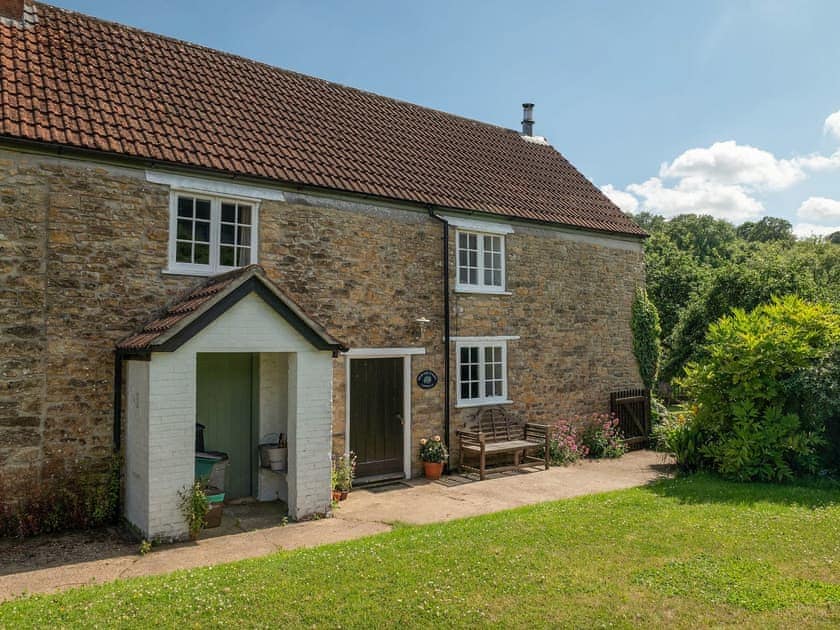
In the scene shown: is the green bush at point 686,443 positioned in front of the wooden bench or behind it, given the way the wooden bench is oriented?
in front

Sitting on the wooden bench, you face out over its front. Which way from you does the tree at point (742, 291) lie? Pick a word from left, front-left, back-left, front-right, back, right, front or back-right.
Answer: left

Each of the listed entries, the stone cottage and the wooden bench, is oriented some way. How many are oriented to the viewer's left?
0

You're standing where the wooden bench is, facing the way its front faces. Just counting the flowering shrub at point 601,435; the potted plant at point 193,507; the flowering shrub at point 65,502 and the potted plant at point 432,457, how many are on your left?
1

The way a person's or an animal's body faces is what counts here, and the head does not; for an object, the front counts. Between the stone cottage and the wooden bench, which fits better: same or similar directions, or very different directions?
same or similar directions

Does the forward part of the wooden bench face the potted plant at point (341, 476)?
no

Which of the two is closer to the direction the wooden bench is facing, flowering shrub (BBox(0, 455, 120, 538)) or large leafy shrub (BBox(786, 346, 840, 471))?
the large leafy shrub

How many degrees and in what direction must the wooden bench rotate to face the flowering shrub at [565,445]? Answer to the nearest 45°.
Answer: approximately 90° to its left

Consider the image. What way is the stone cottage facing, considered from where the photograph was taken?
facing the viewer and to the right of the viewer

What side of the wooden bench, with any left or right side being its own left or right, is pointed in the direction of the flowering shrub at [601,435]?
left

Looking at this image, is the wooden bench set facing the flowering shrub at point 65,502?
no

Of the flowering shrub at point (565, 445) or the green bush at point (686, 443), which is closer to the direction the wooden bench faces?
the green bush

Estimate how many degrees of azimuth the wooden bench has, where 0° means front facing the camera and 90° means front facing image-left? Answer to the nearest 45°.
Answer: approximately 315°

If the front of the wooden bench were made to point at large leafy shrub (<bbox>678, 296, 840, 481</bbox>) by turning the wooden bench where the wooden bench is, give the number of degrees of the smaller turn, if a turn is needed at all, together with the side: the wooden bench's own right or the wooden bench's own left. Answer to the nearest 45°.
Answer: approximately 45° to the wooden bench's own left

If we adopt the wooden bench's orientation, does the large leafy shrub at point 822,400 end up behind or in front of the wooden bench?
in front

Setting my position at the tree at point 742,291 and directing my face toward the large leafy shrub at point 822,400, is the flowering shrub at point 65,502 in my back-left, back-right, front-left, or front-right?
front-right
